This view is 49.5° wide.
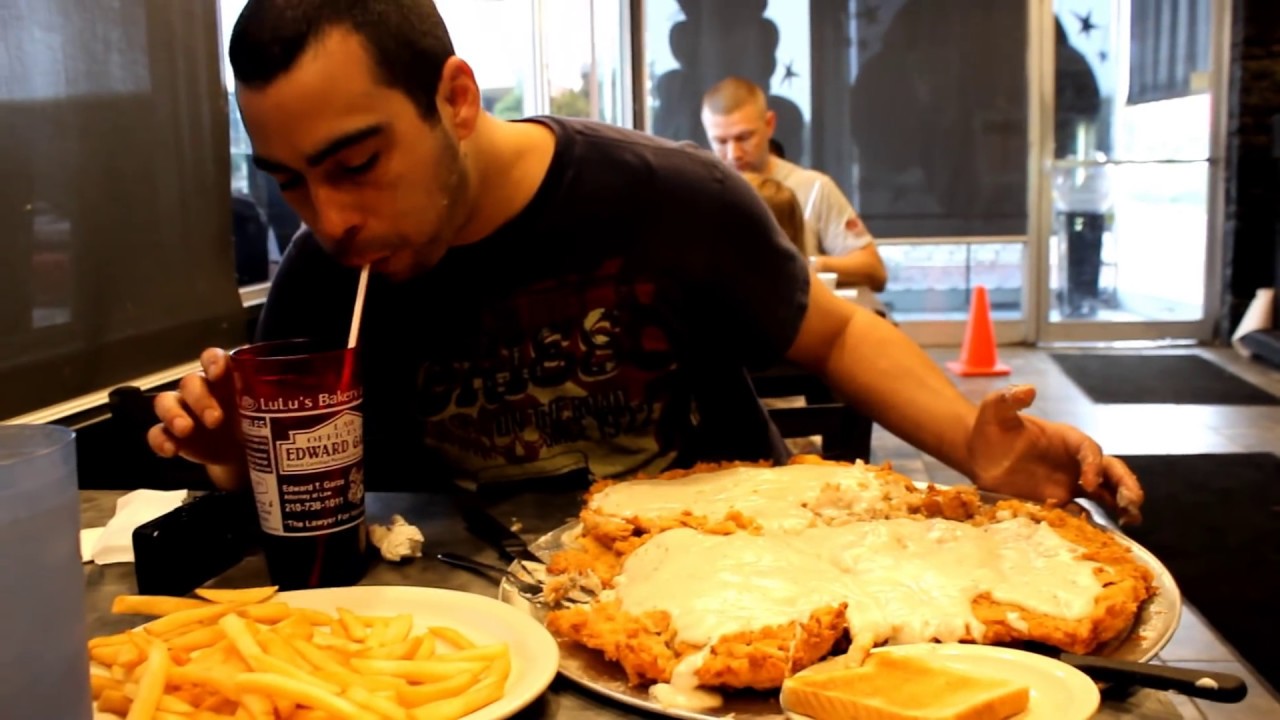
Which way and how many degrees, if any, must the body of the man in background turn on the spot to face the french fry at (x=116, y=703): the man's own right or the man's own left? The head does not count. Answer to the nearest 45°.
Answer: approximately 45° to the man's own left

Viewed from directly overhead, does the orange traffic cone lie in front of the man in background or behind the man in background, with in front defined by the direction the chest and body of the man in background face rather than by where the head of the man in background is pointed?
behind

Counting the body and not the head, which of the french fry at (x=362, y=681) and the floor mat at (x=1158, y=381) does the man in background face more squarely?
the french fry

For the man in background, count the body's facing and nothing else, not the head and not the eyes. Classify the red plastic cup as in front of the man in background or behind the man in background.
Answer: in front

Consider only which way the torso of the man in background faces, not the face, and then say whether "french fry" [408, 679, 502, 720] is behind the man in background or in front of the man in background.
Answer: in front

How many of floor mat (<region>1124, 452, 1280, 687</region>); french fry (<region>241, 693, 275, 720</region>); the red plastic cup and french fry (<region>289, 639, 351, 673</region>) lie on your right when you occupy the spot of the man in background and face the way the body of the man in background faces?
0

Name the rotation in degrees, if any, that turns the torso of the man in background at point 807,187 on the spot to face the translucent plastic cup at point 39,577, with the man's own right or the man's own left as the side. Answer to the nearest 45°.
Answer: approximately 45° to the man's own left

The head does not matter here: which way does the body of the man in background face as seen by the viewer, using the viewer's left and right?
facing the viewer and to the left of the viewer

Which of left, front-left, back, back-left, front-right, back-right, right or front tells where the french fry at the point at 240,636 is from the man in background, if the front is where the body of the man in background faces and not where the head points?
front-left

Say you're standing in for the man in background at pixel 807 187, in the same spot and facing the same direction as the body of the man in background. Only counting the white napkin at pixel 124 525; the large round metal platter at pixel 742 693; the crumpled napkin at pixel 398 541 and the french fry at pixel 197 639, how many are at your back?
0

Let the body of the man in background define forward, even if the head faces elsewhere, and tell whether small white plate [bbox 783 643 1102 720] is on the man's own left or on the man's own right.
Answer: on the man's own left

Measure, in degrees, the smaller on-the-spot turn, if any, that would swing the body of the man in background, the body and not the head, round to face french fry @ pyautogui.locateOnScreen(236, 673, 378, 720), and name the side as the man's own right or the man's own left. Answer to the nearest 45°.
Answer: approximately 45° to the man's own left

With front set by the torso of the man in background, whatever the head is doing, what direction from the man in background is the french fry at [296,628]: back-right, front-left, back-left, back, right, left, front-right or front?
front-left

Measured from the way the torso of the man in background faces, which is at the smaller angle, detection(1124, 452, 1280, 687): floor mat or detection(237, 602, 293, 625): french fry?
the french fry
